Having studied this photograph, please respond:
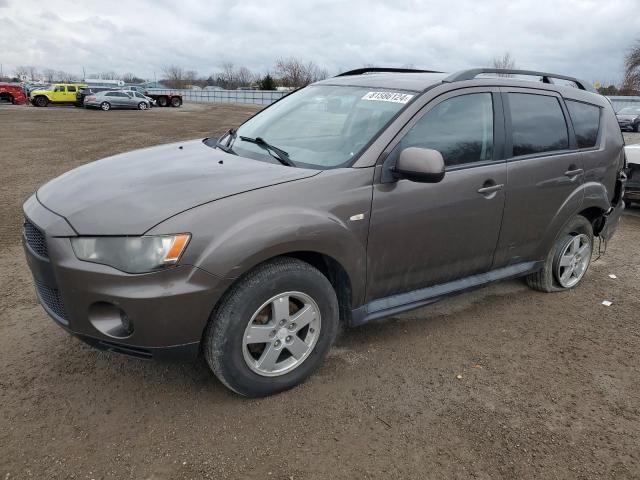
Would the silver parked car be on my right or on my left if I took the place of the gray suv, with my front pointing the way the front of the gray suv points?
on my right

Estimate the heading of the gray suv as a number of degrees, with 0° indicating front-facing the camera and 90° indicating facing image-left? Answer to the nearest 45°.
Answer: approximately 45°

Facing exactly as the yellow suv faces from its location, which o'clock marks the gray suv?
The gray suv is roughly at 9 o'clock from the yellow suv.

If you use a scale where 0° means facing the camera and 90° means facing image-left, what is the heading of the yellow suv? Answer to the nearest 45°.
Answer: approximately 90°

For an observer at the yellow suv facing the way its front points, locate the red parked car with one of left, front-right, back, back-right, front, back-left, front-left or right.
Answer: front-right

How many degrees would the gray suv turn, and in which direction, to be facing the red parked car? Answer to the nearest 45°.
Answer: approximately 90° to its right

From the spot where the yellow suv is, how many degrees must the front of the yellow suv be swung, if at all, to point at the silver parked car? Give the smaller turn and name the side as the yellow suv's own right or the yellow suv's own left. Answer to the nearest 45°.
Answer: approximately 135° to the yellow suv's own left

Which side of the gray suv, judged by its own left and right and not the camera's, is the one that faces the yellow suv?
right
